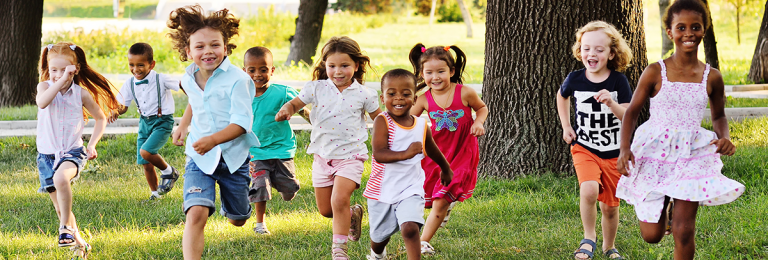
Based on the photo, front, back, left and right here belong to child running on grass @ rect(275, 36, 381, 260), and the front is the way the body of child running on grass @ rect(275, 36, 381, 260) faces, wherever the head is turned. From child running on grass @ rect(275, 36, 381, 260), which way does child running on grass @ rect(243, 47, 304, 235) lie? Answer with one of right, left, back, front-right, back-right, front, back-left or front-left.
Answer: back-right

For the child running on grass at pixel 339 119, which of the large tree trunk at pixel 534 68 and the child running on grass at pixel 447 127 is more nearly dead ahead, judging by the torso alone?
the child running on grass

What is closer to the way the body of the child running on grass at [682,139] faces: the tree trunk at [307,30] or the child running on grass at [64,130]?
the child running on grass

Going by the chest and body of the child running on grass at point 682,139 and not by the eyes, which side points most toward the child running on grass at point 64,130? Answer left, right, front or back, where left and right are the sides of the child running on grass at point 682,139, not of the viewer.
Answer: right

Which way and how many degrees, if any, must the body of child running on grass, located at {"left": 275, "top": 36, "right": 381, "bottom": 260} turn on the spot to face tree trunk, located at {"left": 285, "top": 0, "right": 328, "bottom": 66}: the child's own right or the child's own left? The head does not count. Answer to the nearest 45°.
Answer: approximately 180°

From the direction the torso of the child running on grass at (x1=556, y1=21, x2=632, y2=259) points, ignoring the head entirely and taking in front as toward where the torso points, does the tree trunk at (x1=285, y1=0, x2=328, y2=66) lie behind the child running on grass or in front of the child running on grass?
behind

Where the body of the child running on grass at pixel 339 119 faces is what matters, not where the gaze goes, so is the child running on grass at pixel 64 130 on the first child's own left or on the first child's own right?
on the first child's own right

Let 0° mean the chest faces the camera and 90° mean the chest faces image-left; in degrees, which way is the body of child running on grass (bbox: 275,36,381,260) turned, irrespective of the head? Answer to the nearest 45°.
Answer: approximately 0°

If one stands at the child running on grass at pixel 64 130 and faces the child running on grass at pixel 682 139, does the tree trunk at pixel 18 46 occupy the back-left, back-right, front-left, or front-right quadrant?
back-left
